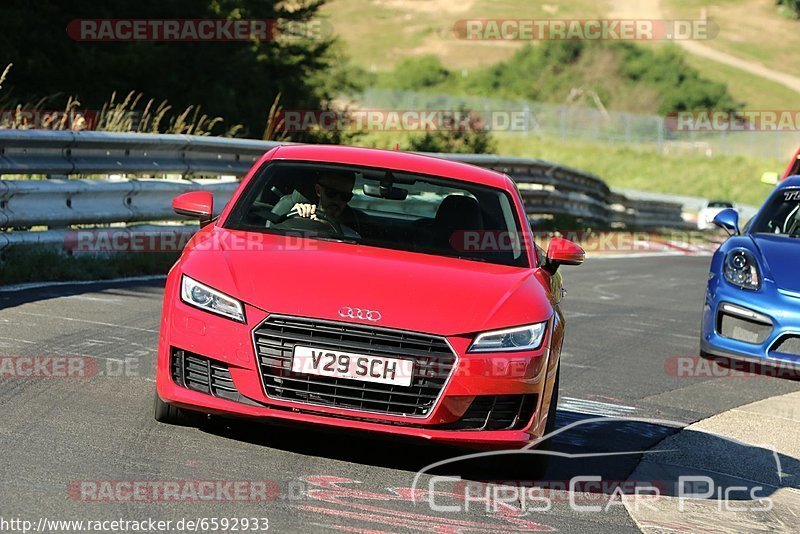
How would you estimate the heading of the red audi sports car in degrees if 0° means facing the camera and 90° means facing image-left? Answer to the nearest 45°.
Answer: approximately 0°

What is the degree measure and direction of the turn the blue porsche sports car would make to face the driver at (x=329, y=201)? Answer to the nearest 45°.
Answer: approximately 45° to its right

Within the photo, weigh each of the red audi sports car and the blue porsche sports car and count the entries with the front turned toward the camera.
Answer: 2

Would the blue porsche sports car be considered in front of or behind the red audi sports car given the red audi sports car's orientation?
behind

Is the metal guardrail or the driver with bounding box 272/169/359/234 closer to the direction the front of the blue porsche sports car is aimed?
the driver

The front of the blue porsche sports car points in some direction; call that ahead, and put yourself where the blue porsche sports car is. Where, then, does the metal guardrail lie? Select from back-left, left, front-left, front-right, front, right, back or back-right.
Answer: right

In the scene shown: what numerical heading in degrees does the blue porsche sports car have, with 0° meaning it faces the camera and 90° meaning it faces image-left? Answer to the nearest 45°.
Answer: approximately 0°
